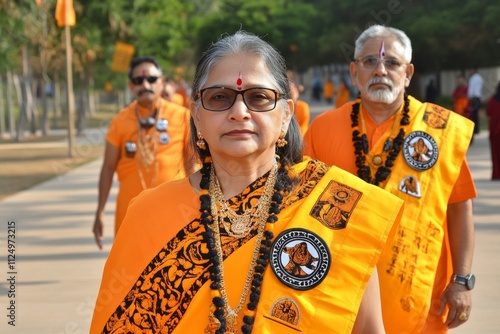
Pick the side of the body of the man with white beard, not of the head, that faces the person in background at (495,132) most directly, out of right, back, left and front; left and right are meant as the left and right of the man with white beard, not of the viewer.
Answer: back

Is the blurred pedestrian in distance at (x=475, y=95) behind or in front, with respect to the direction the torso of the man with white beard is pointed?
behind

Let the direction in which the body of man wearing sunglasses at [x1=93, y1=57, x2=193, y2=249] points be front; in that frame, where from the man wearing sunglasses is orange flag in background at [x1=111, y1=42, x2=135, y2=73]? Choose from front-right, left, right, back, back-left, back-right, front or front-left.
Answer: back

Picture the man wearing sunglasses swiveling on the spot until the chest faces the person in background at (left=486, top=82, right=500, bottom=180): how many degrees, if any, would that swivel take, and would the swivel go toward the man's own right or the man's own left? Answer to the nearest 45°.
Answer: approximately 135° to the man's own left

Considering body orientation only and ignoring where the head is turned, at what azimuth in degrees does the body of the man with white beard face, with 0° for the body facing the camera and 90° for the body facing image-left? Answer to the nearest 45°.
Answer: approximately 0°

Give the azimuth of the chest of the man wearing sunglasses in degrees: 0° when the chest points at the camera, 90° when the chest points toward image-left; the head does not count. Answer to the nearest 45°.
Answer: approximately 0°
